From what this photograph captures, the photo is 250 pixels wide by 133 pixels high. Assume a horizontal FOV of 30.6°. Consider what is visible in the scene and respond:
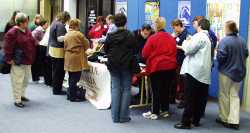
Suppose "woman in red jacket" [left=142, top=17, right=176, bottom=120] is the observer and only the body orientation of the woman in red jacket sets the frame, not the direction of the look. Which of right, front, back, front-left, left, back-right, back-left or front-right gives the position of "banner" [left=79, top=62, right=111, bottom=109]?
front

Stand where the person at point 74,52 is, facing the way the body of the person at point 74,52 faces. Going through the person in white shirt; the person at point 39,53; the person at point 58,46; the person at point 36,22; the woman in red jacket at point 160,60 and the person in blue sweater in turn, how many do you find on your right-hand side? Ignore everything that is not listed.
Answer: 3

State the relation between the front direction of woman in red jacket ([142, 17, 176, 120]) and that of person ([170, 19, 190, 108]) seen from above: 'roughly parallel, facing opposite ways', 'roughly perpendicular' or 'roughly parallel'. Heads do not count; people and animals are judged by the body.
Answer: roughly perpendicular

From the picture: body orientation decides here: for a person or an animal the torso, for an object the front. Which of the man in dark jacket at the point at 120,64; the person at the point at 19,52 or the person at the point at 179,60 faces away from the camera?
the man in dark jacket

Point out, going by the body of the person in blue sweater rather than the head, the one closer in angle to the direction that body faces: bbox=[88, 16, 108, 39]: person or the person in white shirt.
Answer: the person

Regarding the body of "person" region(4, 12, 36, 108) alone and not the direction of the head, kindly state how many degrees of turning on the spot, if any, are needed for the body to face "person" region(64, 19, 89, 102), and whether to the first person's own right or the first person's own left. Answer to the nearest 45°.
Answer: approximately 45° to the first person's own left

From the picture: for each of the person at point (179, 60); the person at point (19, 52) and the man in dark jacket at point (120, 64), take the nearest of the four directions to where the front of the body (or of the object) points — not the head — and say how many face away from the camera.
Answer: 1

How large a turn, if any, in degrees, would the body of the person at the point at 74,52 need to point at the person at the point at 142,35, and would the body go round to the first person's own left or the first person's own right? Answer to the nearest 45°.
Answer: approximately 90° to the first person's own right

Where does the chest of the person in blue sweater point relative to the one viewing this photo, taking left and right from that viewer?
facing away from the viewer and to the left of the viewer

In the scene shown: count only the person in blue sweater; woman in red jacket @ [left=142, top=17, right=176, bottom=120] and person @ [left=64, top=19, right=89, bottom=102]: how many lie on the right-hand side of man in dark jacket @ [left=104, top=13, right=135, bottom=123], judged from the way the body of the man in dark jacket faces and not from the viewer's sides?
2

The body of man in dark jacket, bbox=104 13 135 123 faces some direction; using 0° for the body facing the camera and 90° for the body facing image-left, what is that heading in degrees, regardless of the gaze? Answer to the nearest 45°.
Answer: approximately 180°

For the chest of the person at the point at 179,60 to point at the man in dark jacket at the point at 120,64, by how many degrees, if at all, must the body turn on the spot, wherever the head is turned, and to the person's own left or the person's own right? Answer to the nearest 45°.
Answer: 0° — they already face them

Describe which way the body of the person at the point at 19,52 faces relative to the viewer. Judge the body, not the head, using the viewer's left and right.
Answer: facing the viewer and to the right of the viewer

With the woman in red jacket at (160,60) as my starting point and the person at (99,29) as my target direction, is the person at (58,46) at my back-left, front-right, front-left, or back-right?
front-left

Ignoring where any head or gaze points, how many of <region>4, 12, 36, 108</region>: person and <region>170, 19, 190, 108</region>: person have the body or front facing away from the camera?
0
